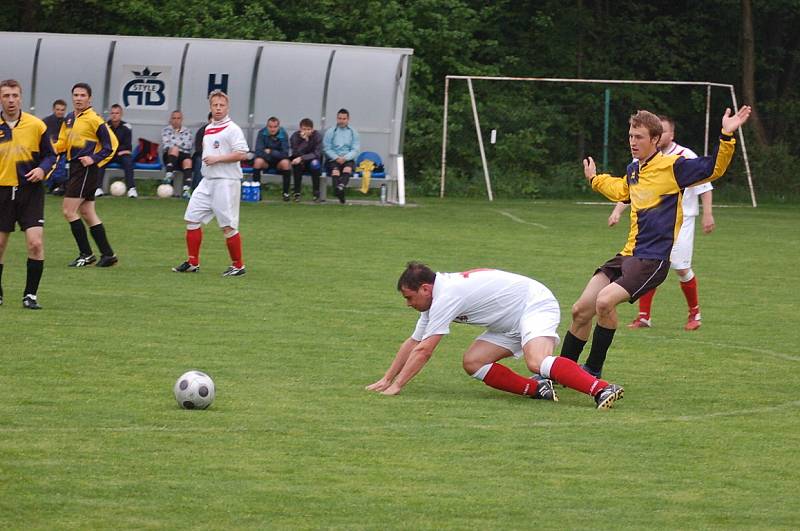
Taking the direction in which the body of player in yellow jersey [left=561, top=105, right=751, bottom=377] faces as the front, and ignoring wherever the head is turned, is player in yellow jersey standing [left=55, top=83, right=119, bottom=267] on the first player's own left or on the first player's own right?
on the first player's own right

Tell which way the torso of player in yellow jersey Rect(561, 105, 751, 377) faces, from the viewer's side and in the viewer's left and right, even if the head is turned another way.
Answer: facing the viewer and to the left of the viewer

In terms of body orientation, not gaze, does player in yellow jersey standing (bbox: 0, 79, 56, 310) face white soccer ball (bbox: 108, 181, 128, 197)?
no

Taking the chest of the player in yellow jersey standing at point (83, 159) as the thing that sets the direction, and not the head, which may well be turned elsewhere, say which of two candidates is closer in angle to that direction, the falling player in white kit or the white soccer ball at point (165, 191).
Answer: the falling player in white kit

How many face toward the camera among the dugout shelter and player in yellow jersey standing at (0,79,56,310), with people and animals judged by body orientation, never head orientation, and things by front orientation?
2

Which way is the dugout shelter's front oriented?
toward the camera

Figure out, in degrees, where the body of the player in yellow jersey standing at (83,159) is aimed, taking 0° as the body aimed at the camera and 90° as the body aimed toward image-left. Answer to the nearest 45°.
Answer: approximately 45°

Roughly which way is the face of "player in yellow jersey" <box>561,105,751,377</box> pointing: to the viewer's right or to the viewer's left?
to the viewer's left

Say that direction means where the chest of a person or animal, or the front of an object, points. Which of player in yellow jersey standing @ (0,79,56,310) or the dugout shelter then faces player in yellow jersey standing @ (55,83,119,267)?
the dugout shelter

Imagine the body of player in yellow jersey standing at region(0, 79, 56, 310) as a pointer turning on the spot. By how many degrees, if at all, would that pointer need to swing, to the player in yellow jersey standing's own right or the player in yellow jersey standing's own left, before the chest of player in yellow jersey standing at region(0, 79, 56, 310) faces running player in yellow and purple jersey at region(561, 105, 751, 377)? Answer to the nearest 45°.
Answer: approximately 45° to the player in yellow jersey standing's own left

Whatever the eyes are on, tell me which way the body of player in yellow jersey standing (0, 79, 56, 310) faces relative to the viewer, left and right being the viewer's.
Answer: facing the viewer

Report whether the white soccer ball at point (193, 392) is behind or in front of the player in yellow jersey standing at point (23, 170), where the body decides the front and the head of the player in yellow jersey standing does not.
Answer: in front
